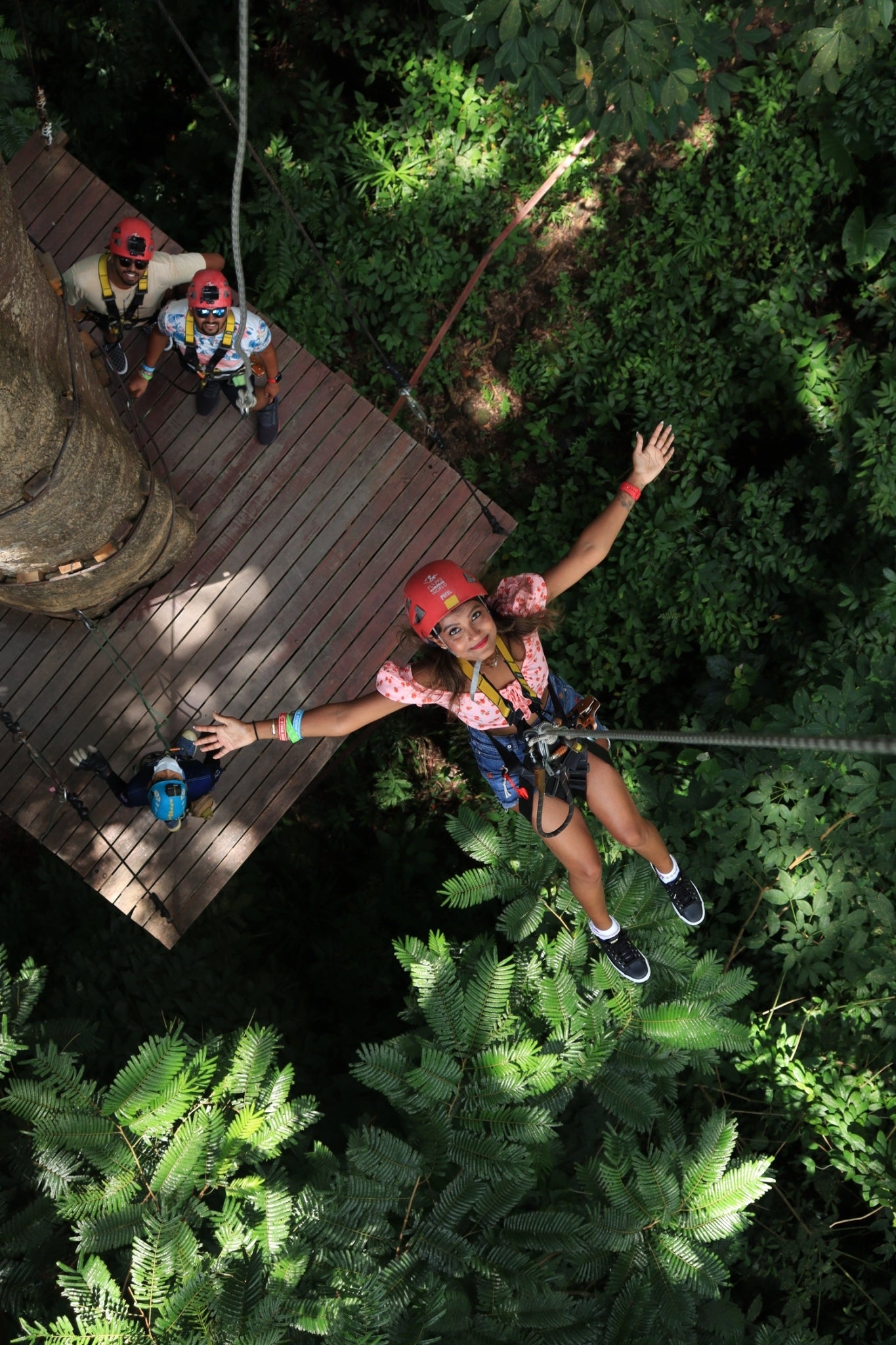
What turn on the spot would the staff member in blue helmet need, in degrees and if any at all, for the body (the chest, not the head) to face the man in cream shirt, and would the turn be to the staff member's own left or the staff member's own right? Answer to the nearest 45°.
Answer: approximately 45° to the staff member's own left

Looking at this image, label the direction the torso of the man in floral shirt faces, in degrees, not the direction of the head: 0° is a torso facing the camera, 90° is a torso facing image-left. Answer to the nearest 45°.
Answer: approximately 0°
